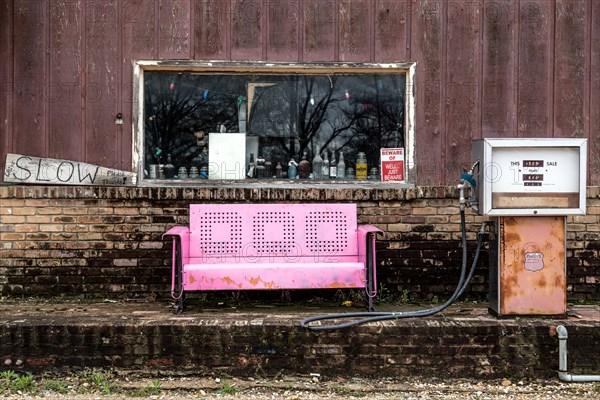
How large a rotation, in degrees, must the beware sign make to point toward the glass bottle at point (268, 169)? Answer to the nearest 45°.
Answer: approximately 90° to its right

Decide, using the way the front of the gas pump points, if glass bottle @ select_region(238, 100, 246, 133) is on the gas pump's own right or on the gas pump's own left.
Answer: on the gas pump's own right

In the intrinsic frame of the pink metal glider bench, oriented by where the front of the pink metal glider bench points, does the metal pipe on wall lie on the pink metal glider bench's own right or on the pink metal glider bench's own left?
on the pink metal glider bench's own left

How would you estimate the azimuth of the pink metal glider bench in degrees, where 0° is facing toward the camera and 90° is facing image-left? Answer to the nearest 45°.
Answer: approximately 0°

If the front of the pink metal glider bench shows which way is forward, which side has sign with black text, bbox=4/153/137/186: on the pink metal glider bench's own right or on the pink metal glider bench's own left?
on the pink metal glider bench's own right

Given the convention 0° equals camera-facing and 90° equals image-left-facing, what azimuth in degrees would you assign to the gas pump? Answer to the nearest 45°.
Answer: approximately 0°

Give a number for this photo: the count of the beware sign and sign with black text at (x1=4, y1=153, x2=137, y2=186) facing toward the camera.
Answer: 2

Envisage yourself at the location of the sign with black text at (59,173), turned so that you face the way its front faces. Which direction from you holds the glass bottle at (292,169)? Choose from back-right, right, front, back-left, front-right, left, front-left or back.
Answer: left

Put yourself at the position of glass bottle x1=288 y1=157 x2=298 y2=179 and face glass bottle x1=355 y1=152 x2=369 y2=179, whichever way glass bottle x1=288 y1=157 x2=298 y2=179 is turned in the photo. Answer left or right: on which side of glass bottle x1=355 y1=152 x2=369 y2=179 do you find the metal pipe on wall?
right
